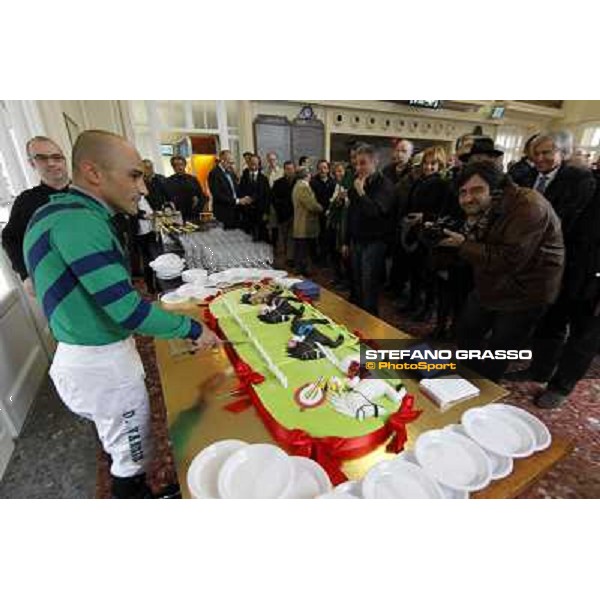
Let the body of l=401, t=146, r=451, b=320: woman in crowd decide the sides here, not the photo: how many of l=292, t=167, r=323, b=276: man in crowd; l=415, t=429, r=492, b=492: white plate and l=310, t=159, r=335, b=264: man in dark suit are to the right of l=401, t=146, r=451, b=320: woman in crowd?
2

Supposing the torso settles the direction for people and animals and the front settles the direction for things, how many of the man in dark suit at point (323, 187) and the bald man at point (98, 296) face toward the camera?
1

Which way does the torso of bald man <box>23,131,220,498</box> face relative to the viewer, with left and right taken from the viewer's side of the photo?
facing to the right of the viewer

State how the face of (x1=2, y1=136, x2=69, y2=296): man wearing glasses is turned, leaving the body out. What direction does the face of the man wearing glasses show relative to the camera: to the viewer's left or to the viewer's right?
to the viewer's right

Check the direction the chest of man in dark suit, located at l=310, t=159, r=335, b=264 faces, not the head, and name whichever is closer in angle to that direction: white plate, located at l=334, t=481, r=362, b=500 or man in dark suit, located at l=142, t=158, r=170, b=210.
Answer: the white plate

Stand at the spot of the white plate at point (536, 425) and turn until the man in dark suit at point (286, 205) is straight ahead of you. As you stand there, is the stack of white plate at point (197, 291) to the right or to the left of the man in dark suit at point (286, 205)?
left

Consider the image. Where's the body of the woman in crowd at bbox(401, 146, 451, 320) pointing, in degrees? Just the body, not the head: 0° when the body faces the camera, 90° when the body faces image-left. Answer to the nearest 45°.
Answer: approximately 45°

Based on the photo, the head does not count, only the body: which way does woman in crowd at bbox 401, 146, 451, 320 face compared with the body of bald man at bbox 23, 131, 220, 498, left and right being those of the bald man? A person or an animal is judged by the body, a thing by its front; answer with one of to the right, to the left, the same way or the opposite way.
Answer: the opposite way
